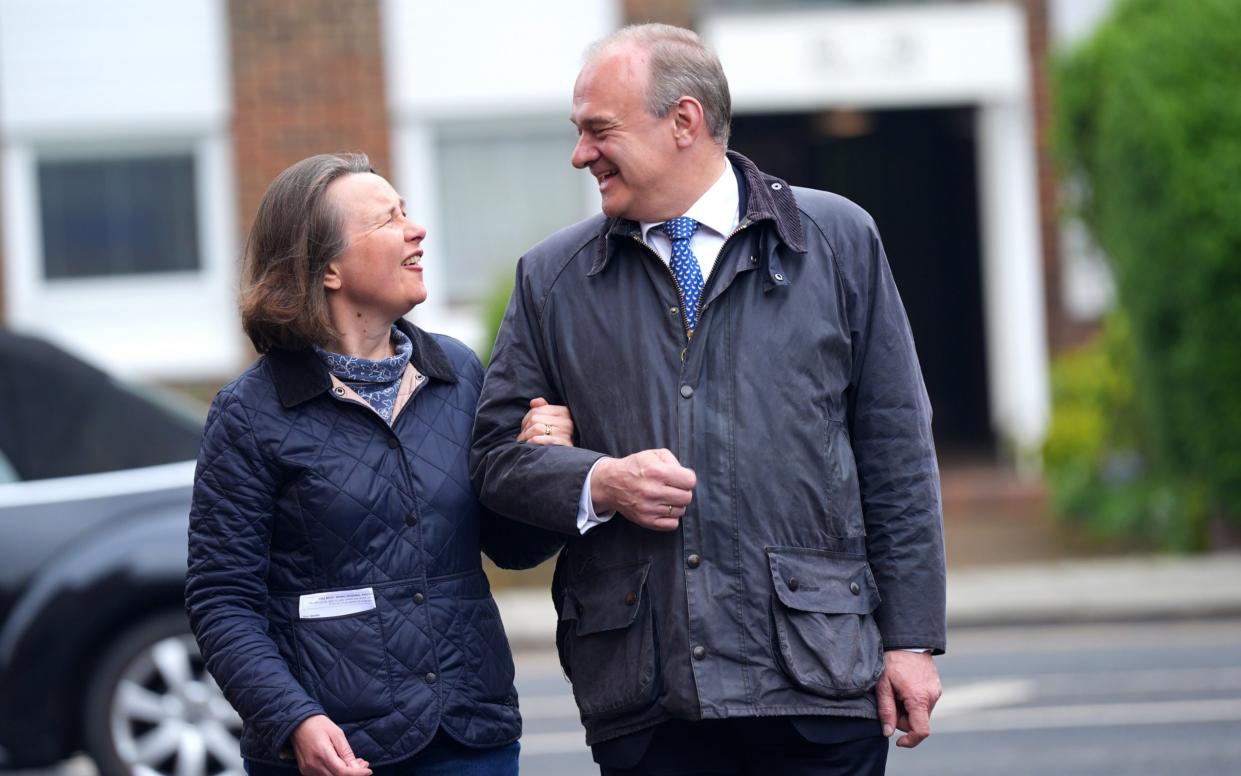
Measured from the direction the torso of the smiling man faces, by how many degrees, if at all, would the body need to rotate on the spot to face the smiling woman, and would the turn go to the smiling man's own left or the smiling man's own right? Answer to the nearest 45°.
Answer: approximately 90° to the smiling man's own right

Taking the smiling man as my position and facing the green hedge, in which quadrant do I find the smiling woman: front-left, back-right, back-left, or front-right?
back-left

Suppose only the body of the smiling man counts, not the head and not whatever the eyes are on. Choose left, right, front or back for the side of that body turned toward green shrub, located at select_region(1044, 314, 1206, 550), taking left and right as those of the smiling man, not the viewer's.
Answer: back

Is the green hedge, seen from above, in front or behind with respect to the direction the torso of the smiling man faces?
behind

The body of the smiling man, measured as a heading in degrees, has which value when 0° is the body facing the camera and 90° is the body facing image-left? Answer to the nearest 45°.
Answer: approximately 0°
